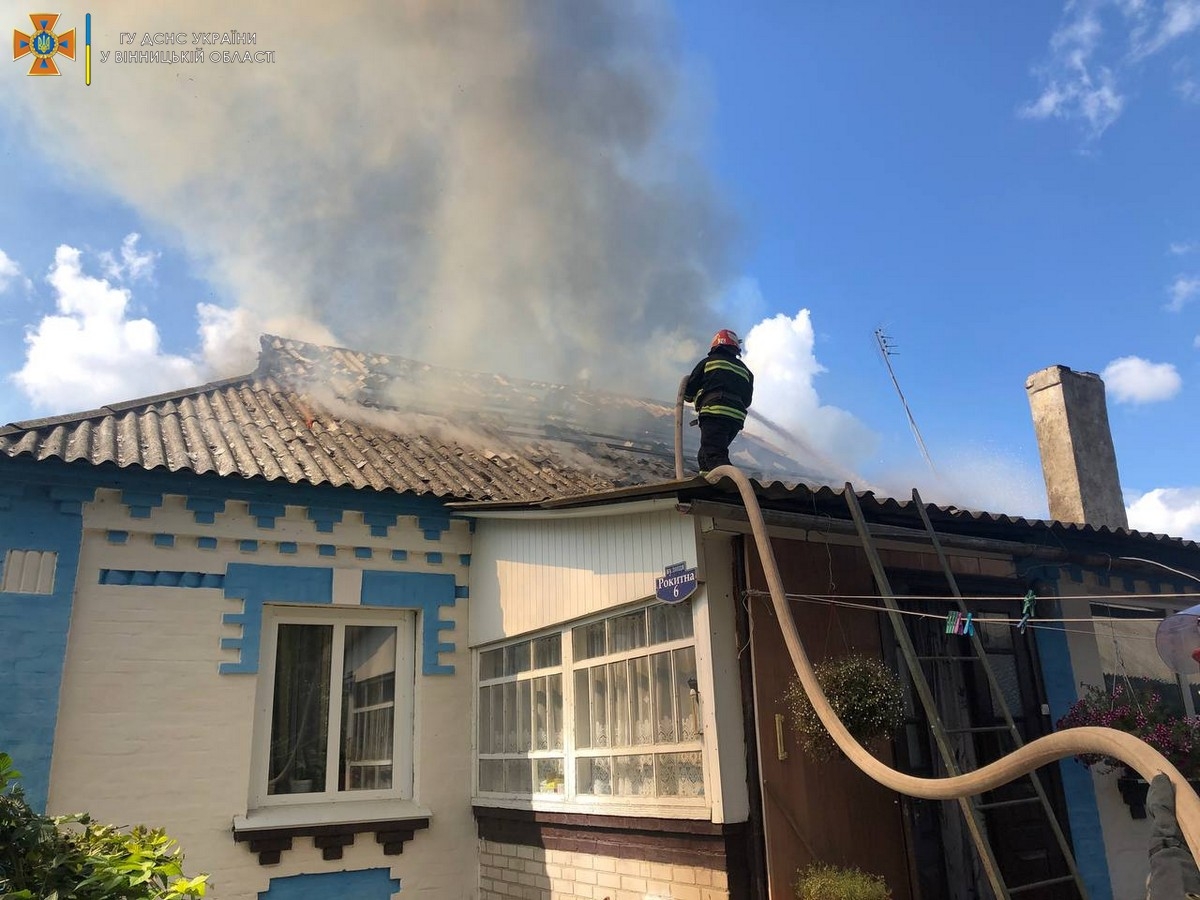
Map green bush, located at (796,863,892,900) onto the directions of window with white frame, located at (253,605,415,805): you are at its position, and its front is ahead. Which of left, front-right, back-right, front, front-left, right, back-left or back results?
front-left

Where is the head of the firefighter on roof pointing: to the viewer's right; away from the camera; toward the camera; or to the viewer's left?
away from the camera

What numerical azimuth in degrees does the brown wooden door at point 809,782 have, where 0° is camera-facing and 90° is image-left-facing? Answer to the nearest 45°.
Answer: approximately 0°

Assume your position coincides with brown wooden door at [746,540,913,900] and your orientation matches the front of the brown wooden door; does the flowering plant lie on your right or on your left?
on your left

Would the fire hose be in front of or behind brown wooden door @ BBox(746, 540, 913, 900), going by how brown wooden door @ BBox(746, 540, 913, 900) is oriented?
in front

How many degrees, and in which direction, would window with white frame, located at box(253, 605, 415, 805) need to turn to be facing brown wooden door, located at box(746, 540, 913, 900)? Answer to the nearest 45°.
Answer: approximately 45° to its left

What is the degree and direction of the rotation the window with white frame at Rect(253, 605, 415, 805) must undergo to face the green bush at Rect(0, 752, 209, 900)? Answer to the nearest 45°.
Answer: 0° — it already faces it

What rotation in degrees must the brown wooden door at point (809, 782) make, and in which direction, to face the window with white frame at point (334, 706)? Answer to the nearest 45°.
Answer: approximately 90° to its right

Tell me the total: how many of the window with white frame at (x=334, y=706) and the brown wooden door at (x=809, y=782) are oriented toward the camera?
2

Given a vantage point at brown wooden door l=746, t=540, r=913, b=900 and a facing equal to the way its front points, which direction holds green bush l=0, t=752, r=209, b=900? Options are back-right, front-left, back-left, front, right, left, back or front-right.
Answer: front-right
